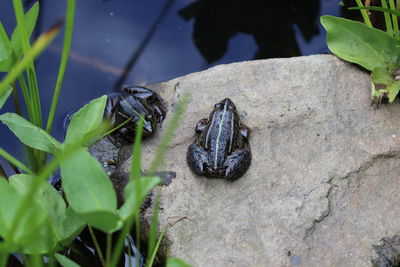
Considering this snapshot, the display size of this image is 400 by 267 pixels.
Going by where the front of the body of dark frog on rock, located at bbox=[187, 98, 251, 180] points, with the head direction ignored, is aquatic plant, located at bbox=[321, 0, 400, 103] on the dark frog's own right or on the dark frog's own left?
on the dark frog's own right

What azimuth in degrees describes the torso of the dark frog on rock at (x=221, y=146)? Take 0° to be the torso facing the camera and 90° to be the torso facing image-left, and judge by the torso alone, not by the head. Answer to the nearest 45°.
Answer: approximately 180°

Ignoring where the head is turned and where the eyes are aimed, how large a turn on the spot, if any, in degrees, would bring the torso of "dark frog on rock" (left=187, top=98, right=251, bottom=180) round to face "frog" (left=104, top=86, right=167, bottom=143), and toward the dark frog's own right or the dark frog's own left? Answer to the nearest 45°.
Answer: approximately 45° to the dark frog's own left
